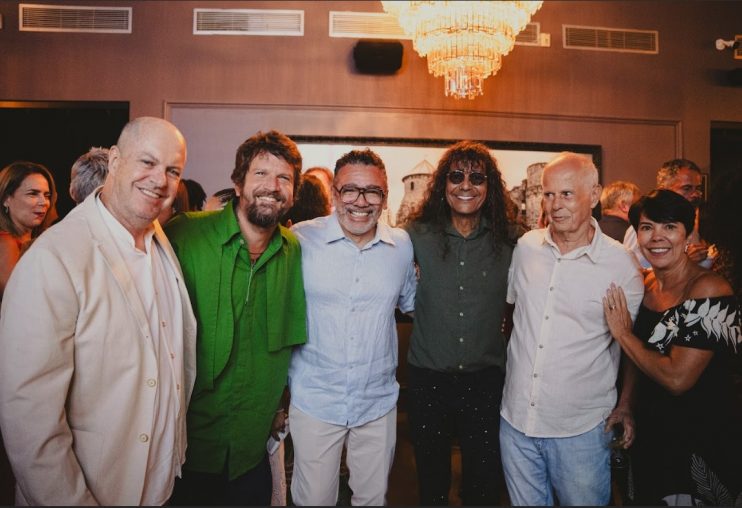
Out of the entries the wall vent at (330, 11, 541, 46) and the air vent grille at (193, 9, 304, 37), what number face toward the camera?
2

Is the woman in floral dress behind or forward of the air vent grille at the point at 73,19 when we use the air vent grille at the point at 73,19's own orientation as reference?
forward

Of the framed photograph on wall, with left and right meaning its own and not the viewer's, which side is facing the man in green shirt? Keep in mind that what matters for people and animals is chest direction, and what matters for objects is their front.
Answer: front

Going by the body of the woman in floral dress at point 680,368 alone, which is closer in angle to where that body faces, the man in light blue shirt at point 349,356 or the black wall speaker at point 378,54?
the man in light blue shirt
